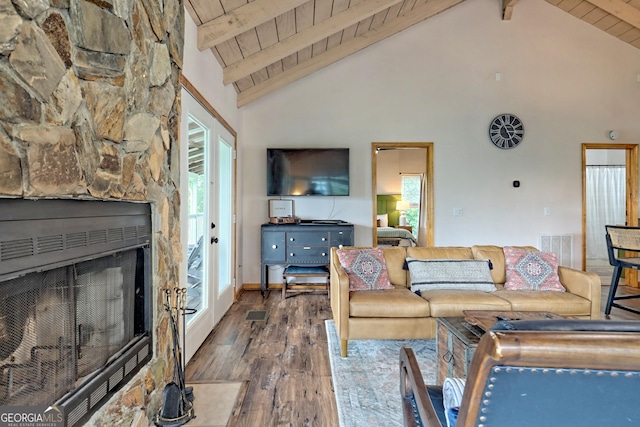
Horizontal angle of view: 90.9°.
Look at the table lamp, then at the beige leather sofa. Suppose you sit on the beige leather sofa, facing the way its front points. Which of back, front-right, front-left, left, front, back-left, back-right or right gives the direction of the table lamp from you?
back

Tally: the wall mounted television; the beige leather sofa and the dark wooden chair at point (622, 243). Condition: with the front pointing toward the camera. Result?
2

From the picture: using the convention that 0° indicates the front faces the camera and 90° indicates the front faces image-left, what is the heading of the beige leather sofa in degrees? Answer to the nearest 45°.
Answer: approximately 0°

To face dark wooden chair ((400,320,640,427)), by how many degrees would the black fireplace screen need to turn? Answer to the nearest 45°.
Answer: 0° — it already faces it

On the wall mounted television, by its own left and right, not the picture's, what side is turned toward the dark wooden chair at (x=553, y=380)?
front

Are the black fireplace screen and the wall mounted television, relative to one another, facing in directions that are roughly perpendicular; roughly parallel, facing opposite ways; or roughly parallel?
roughly perpendicular

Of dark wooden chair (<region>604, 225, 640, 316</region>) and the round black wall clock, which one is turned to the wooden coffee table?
the round black wall clock

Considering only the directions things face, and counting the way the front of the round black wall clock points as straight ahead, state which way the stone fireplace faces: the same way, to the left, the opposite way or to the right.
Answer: to the left

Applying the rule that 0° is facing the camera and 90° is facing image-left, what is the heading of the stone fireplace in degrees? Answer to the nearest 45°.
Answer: approximately 315°
